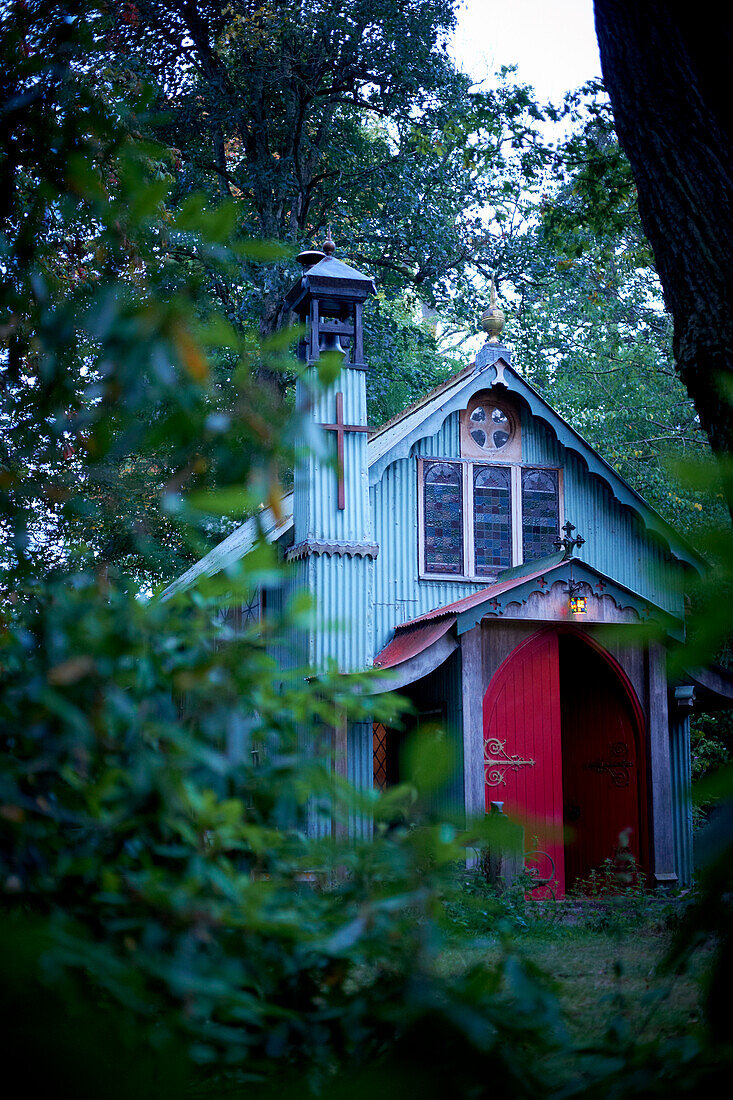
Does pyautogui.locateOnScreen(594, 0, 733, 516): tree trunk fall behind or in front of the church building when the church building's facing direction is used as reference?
in front

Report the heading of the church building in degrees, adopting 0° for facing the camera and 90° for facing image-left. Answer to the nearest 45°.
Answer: approximately 315°
